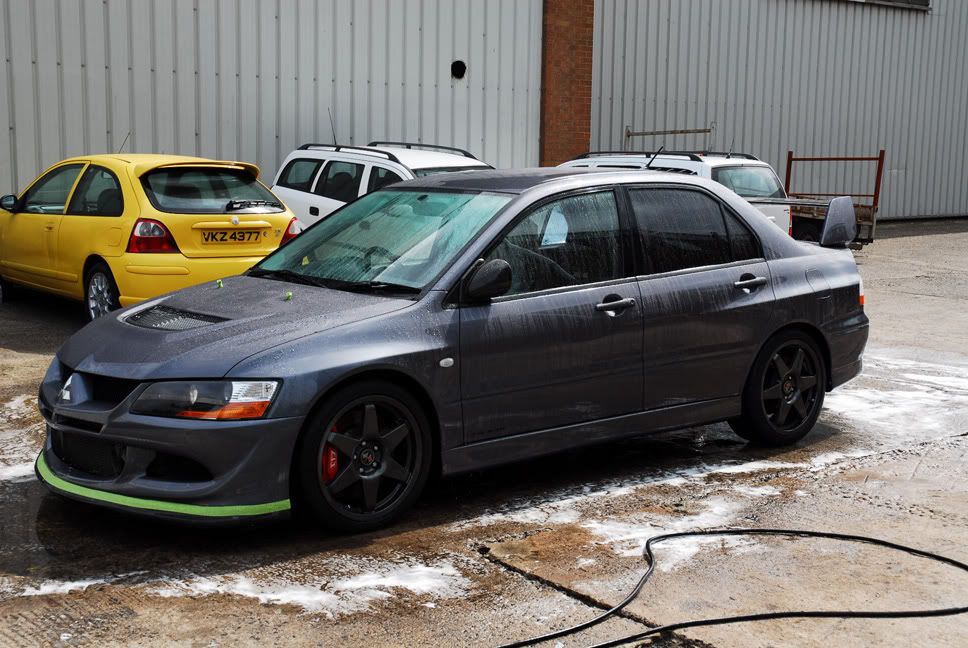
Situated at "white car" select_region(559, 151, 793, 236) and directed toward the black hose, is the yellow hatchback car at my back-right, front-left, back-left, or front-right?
front-right

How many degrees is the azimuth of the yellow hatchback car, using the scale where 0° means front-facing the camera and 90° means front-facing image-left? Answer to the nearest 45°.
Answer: approximately 135°

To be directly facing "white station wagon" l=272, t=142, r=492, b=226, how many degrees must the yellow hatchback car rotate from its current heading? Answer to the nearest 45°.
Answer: approximately 90° to its right

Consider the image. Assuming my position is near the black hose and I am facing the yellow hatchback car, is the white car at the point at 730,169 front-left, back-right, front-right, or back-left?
front-right

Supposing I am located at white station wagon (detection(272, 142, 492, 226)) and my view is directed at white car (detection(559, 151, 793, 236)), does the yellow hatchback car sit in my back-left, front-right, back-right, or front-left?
back-right

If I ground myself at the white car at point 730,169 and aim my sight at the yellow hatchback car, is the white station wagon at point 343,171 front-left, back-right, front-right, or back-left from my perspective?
front-right

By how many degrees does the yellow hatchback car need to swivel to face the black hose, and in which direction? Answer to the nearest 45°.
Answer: approximately 135° to its left

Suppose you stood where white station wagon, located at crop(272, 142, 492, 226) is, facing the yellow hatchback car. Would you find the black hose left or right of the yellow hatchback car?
left
